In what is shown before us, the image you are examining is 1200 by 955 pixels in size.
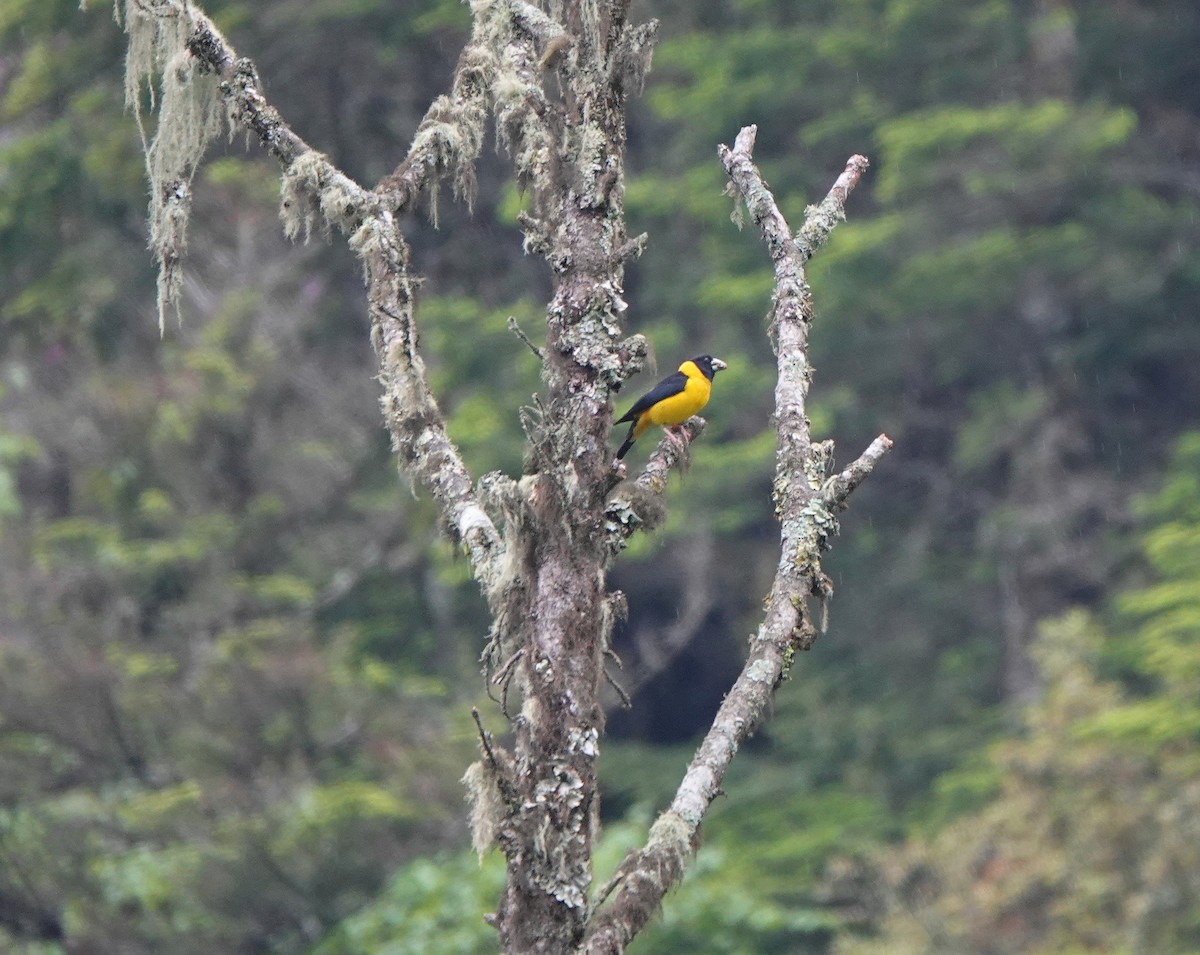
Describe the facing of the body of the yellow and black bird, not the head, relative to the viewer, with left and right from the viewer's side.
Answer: facing to the right of the viewer

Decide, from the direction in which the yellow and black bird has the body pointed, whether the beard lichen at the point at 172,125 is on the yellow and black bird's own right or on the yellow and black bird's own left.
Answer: on the yellow and black bird's own right
